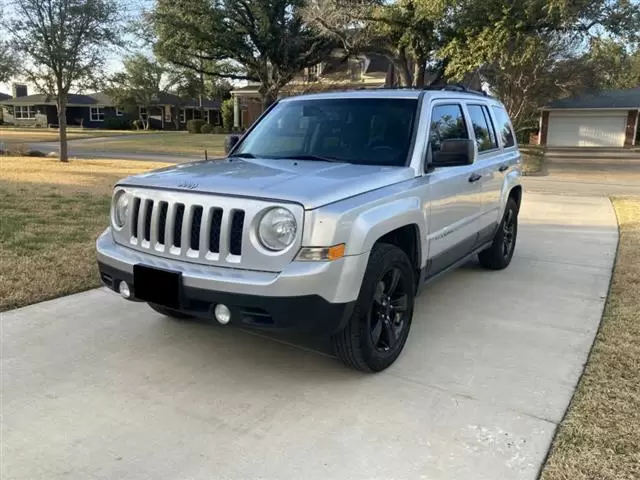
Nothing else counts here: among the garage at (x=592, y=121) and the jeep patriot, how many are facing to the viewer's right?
0

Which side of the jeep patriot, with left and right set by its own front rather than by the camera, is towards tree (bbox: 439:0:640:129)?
back

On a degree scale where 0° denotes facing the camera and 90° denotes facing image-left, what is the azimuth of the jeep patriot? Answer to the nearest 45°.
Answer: approximately 45°

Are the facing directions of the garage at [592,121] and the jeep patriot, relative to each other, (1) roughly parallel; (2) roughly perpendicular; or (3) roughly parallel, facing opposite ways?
roughly parallel

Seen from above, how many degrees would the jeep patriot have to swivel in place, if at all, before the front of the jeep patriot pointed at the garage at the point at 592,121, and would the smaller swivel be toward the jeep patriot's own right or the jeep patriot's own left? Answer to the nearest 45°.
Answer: approximately 180°

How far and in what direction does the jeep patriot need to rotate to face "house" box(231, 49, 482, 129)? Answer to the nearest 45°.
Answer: approximately 135° to its right

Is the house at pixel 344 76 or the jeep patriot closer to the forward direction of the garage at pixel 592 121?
the jeep patriot

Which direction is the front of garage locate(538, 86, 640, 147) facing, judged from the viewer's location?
facing the viewer

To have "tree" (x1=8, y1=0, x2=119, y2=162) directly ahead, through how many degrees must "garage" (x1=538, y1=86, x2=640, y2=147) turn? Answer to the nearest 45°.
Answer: approximately 45° to its right

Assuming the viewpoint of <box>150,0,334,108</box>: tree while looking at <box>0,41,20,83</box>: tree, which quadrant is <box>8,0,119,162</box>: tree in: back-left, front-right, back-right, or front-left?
front-left

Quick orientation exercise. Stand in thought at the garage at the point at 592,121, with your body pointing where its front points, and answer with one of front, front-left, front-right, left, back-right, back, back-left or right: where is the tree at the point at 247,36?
front-right

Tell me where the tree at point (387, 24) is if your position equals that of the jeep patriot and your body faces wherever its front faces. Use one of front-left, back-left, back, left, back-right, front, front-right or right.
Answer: back-right
